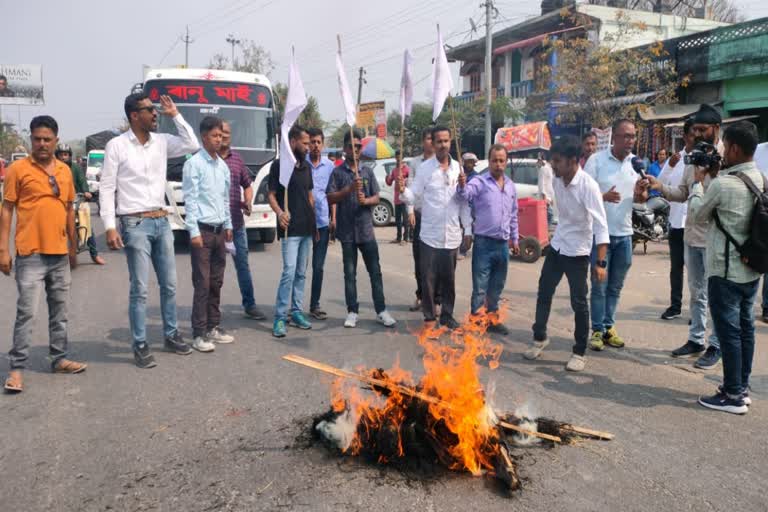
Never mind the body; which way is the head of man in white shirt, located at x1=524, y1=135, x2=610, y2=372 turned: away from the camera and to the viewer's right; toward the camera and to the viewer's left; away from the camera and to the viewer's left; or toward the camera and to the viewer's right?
toward the camera and to the viewer's left

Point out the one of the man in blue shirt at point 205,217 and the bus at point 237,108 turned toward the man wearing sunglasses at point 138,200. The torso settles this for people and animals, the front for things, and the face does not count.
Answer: the bus

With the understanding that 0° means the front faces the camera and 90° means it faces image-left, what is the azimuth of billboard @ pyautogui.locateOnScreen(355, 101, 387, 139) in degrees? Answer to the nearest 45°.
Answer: approximately 0°

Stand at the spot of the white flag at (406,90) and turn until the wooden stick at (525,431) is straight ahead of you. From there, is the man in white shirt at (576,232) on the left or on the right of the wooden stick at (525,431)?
left

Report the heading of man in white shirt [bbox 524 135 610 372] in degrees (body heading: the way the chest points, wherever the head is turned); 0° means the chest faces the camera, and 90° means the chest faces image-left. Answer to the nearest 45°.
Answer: approximately 45°

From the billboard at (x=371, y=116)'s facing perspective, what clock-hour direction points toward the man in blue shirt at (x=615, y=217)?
The man in blue shirt is roughly at 12 o'clock from the billboard.

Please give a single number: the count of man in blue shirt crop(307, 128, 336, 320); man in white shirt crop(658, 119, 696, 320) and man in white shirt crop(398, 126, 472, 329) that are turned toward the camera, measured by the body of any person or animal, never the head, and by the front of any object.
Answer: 2

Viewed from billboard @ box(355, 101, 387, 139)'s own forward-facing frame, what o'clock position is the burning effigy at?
The burning effigy is roughly at 12 o'clock from the billboard.

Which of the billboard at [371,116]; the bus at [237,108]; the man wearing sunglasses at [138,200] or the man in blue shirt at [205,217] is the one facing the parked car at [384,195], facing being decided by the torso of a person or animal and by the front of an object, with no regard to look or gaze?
the billboard

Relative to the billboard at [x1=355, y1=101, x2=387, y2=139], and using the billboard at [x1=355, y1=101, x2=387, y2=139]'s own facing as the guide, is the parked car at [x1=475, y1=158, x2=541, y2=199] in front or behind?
in front

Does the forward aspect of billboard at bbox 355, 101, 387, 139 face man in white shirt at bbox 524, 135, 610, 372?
yes
